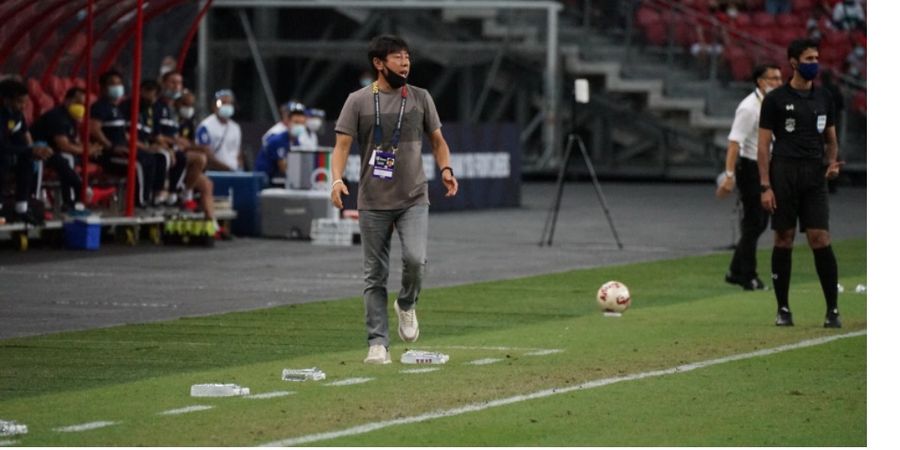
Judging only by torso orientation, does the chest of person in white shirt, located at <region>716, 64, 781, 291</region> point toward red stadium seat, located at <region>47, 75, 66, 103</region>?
no

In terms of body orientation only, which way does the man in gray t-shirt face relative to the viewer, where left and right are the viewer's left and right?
facing the viewer

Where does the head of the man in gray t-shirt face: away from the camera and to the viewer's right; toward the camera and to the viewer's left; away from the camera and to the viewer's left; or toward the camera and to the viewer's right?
toward the camera and to the viewer's right

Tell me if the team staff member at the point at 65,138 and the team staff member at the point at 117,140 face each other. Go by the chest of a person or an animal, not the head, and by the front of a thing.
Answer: no

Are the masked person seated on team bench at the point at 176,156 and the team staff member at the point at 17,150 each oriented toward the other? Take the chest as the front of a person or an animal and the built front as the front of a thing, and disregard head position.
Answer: no

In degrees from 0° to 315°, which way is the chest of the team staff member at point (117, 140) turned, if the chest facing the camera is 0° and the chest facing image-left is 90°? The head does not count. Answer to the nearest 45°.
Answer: approximately 315°

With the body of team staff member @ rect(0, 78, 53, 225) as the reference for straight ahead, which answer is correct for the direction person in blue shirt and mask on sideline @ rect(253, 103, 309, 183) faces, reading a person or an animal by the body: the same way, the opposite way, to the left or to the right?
the same way

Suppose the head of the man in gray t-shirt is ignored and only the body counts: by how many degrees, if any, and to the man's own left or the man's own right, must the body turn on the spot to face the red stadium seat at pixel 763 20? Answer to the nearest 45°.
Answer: approximately 180°

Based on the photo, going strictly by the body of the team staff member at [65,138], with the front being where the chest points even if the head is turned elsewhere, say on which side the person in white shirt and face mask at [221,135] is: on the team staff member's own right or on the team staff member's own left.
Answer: on the team staff member's own left

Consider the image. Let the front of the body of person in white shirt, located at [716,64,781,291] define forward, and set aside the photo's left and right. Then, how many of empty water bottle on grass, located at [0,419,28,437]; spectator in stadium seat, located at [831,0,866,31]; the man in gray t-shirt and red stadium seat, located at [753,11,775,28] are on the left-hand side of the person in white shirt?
2

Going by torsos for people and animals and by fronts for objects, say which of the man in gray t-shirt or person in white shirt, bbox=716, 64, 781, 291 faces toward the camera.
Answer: the man in gray t-shirt

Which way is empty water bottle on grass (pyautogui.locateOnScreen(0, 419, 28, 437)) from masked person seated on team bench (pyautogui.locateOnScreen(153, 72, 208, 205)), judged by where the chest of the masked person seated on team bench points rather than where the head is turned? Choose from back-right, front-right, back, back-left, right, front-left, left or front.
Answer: front-right

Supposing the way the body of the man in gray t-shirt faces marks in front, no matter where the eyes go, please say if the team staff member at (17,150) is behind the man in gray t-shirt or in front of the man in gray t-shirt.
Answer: behind

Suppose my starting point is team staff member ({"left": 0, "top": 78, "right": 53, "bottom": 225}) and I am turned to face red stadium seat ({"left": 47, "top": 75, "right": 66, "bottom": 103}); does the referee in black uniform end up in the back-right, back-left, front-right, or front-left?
back-right

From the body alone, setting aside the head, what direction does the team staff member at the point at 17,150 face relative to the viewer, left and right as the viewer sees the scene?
facing the viewer and to the right of the viewer

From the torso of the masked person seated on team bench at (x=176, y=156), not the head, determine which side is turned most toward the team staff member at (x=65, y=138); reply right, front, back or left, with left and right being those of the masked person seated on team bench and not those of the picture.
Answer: right
